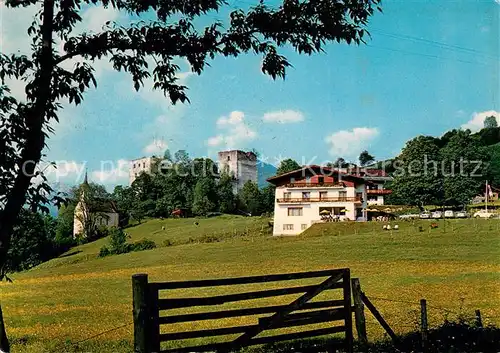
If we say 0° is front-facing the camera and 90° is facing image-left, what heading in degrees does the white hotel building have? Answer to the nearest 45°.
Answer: approximately 0°

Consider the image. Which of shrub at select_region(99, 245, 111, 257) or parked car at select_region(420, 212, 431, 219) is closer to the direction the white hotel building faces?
the shrub

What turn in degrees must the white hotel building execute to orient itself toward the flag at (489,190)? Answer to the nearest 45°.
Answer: approximately 90° to its left

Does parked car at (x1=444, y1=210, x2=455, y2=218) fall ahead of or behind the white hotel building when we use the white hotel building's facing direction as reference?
behind

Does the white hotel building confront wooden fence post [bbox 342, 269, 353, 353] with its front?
yes

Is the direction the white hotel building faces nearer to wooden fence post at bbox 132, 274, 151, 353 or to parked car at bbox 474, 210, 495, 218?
the wooden fence post

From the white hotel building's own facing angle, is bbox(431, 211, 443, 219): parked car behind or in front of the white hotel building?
behind

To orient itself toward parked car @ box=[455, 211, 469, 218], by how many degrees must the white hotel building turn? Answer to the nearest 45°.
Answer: approximately 135° to its left

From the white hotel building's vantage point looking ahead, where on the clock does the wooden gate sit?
The wooden gate is roughly at 12 o'clock from the white hotel building.
